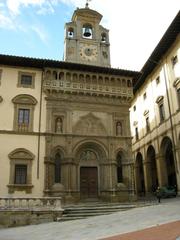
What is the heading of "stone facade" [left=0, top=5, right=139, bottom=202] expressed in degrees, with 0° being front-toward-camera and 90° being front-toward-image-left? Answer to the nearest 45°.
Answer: approximately 0°

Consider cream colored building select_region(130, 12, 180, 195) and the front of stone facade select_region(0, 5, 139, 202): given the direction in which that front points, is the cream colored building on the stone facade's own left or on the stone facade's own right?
on the stone facade's own left

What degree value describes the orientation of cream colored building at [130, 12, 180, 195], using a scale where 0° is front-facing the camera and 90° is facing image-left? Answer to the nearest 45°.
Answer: approximately 90°

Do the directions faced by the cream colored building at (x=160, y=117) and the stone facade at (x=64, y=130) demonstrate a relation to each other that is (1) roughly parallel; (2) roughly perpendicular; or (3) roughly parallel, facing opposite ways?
roughly perpendicular

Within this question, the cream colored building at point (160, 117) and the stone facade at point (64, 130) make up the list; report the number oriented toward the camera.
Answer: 1
